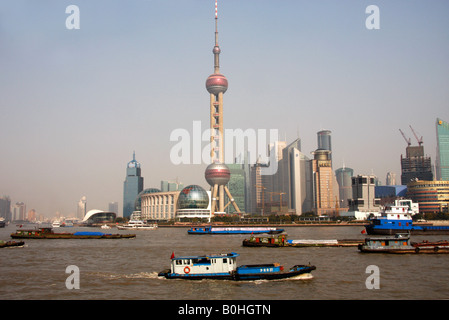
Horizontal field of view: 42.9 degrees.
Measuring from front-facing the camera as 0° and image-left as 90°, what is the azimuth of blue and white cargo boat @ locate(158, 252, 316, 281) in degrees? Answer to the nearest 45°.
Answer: approximately 270°
